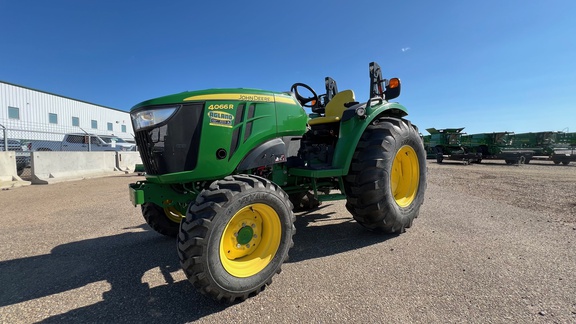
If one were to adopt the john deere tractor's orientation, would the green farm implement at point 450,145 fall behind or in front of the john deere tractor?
behind

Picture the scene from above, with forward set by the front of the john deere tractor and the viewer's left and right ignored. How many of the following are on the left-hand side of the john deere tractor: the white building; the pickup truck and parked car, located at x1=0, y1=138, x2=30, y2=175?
0

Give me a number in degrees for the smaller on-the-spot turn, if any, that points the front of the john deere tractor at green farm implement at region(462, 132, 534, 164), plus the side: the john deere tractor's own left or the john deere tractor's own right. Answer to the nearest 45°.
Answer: approximately 180°

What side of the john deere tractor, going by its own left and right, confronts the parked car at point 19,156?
right

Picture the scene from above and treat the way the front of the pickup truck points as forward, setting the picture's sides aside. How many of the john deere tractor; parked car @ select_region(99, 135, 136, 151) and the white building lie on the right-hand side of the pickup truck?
1

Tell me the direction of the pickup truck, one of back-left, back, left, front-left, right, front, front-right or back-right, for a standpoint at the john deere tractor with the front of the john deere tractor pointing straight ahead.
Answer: right

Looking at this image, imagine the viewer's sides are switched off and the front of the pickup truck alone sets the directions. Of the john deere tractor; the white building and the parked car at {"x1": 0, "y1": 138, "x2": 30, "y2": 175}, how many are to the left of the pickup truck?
1

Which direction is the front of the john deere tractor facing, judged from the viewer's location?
facing the viewer and to the left of the viewer

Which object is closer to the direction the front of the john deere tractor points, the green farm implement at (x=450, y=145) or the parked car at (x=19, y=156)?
the parked car
